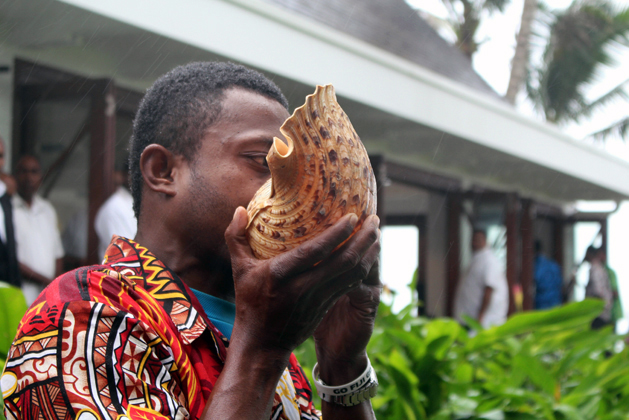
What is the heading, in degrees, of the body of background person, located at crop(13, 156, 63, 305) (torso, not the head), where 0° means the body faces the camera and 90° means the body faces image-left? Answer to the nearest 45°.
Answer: approximately 0°

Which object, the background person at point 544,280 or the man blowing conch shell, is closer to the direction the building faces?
the man blowing conch shell

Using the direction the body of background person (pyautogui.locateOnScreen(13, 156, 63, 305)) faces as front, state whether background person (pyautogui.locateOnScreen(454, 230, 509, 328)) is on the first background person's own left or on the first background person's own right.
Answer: on the first background person's own left

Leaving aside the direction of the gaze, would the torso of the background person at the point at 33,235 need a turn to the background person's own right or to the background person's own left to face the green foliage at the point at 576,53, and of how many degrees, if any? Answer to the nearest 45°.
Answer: approximately 135° to the background person's own left

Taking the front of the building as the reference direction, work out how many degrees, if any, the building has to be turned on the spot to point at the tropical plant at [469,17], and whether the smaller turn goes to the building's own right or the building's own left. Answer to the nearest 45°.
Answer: approximately 135° to the building's own left
